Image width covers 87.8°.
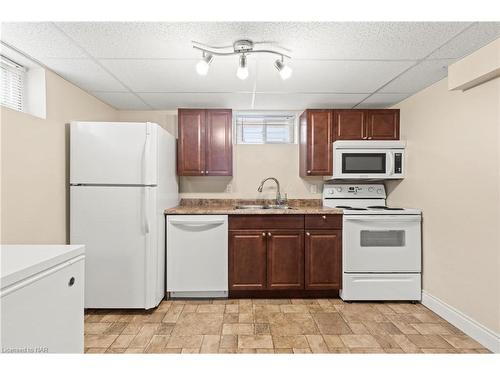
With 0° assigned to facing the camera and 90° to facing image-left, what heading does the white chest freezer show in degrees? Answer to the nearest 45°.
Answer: approximately 315°

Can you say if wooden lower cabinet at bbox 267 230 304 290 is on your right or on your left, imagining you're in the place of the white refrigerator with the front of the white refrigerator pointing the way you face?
on your left

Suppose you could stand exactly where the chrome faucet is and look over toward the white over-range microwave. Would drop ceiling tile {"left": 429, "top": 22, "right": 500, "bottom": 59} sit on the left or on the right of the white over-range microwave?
right

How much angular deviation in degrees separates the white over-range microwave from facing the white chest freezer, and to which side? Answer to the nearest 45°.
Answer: approximately 45° to its right

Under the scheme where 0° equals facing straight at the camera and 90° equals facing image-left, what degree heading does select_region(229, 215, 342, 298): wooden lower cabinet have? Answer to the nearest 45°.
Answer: approximately 0°
